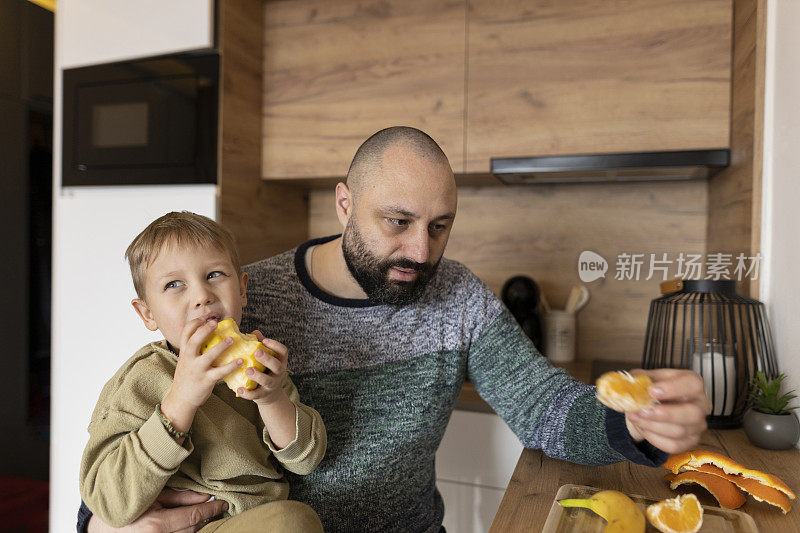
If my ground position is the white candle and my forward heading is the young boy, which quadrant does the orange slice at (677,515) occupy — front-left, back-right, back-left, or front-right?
front-left

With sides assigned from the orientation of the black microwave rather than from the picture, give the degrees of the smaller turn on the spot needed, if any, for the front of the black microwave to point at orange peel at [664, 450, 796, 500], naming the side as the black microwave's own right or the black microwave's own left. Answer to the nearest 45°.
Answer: approximately 90° to the black microwave's own left

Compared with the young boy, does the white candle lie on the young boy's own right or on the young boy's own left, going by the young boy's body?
on the young boy's own left

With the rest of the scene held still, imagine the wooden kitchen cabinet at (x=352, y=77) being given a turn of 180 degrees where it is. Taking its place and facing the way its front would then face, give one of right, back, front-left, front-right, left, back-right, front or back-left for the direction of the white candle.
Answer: back-right

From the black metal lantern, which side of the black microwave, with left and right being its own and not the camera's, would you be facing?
left

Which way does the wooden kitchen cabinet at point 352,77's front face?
toward the camera

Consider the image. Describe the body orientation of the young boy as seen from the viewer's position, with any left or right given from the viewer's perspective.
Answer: facing the viewer and to the right of the viewer

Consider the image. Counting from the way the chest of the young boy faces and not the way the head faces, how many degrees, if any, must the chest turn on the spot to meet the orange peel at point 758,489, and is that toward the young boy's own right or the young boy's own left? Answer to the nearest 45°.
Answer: approximately 45° to the young boy's own left

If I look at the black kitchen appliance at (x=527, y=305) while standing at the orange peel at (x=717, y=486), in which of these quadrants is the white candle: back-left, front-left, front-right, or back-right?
front-right

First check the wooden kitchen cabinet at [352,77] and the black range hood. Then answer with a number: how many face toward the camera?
2

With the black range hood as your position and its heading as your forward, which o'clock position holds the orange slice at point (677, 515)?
The orange slice is roughly at 12 o'clock from the black range hood.

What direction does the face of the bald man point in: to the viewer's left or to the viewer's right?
to the viewer's right

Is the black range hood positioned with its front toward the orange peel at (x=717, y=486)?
yes
